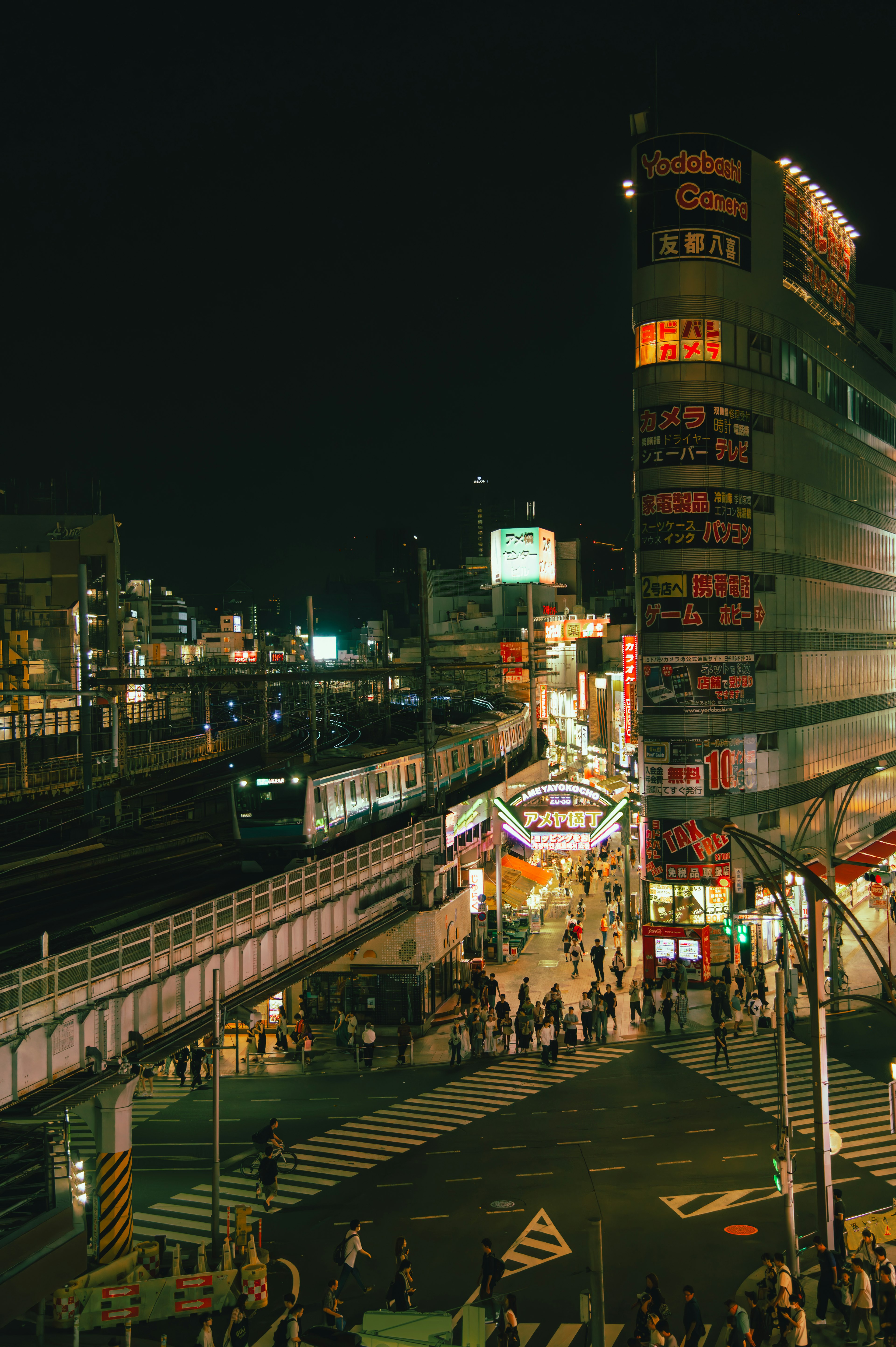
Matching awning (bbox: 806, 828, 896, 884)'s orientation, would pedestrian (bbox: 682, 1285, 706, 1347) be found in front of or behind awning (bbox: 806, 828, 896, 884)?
in front

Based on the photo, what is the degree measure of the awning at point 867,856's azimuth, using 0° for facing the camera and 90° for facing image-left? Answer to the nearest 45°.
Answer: approximately 45°

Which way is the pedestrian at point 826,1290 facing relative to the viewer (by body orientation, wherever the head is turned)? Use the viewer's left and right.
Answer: facing to the left of the viewer

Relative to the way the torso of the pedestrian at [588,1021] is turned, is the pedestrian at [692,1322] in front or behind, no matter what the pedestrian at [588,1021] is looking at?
in front

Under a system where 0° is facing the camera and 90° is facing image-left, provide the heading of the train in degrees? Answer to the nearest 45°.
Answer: approximately 45°

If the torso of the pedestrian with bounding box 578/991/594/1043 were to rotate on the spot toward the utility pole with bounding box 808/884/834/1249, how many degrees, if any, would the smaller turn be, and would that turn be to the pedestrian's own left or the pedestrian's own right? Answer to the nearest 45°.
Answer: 0° — they already face it

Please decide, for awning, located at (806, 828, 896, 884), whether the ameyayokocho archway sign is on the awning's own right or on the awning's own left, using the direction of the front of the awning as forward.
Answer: on the awning's own right

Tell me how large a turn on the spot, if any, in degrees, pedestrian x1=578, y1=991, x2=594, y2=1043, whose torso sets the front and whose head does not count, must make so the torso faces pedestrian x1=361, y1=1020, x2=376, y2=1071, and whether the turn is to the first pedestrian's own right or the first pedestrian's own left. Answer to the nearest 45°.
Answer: approximately 45° to the first pedestrian's own right

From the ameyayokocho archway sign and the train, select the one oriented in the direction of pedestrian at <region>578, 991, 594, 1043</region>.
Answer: the ameyayokocho archway sign
